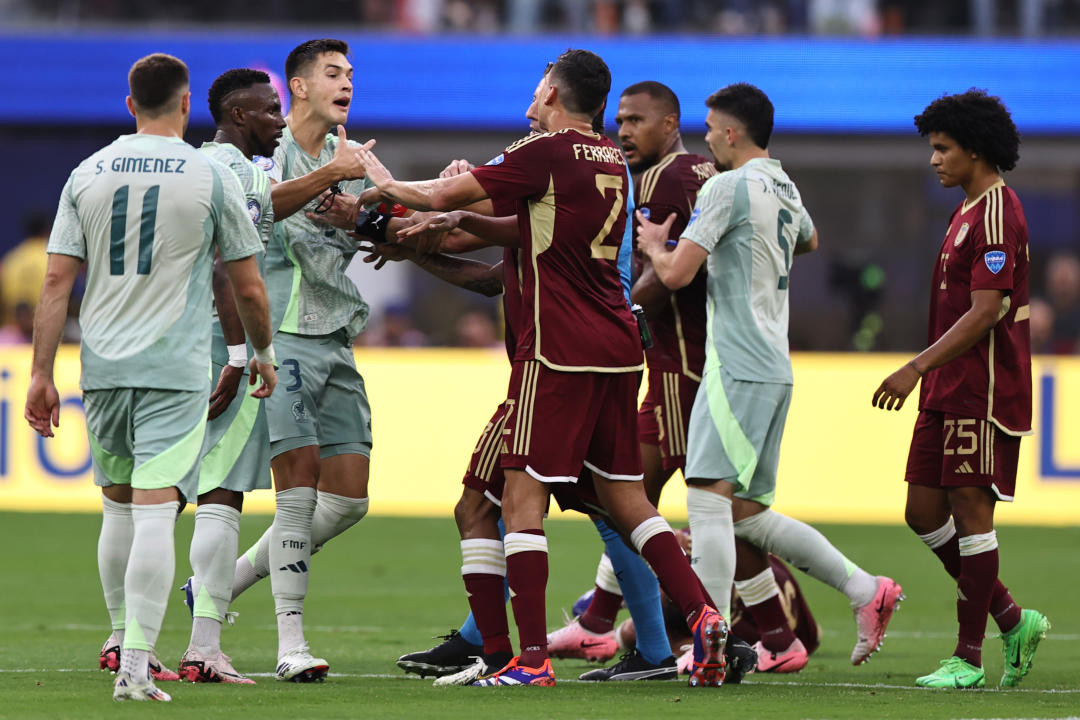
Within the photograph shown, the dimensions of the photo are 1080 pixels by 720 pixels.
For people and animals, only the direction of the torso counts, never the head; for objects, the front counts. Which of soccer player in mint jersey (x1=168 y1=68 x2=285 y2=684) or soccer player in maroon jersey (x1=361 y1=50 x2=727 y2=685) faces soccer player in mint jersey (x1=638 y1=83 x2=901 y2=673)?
soccer player in mint jersey (x1=168 y1=68 x2=285 y2=684)

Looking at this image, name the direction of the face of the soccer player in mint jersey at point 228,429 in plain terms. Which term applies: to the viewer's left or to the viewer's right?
to the viewer's right

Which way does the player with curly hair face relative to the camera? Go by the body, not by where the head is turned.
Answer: to the viewer's left

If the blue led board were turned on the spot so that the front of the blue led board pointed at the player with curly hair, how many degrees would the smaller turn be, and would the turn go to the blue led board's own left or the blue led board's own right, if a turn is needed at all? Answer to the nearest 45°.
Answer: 0° — it already faces them

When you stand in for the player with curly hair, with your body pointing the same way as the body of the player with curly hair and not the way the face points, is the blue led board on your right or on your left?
on your right

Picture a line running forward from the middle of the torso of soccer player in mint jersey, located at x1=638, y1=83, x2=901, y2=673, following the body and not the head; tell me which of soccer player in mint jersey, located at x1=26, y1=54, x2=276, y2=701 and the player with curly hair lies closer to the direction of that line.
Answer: the soccer player in mint jersey

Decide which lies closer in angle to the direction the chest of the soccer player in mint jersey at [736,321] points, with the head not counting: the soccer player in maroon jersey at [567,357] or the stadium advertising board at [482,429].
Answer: the stadium advertising board

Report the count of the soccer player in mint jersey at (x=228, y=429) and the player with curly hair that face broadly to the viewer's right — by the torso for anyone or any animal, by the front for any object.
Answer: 1

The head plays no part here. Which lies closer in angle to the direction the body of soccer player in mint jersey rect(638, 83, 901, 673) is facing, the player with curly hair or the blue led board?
the blue led board

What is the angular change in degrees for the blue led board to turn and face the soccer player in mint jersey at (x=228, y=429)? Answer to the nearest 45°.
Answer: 0° — it already faces them

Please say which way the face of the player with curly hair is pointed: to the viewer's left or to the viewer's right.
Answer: to the viewer's left

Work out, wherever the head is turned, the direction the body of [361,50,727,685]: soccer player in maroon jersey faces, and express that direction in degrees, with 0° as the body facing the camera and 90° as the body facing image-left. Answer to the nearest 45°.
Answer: approximately 135°

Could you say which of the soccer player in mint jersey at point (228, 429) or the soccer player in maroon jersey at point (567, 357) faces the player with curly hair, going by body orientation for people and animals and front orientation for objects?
the soccer player in mint jersey

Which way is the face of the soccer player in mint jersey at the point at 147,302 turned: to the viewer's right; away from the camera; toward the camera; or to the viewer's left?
away from the camera
